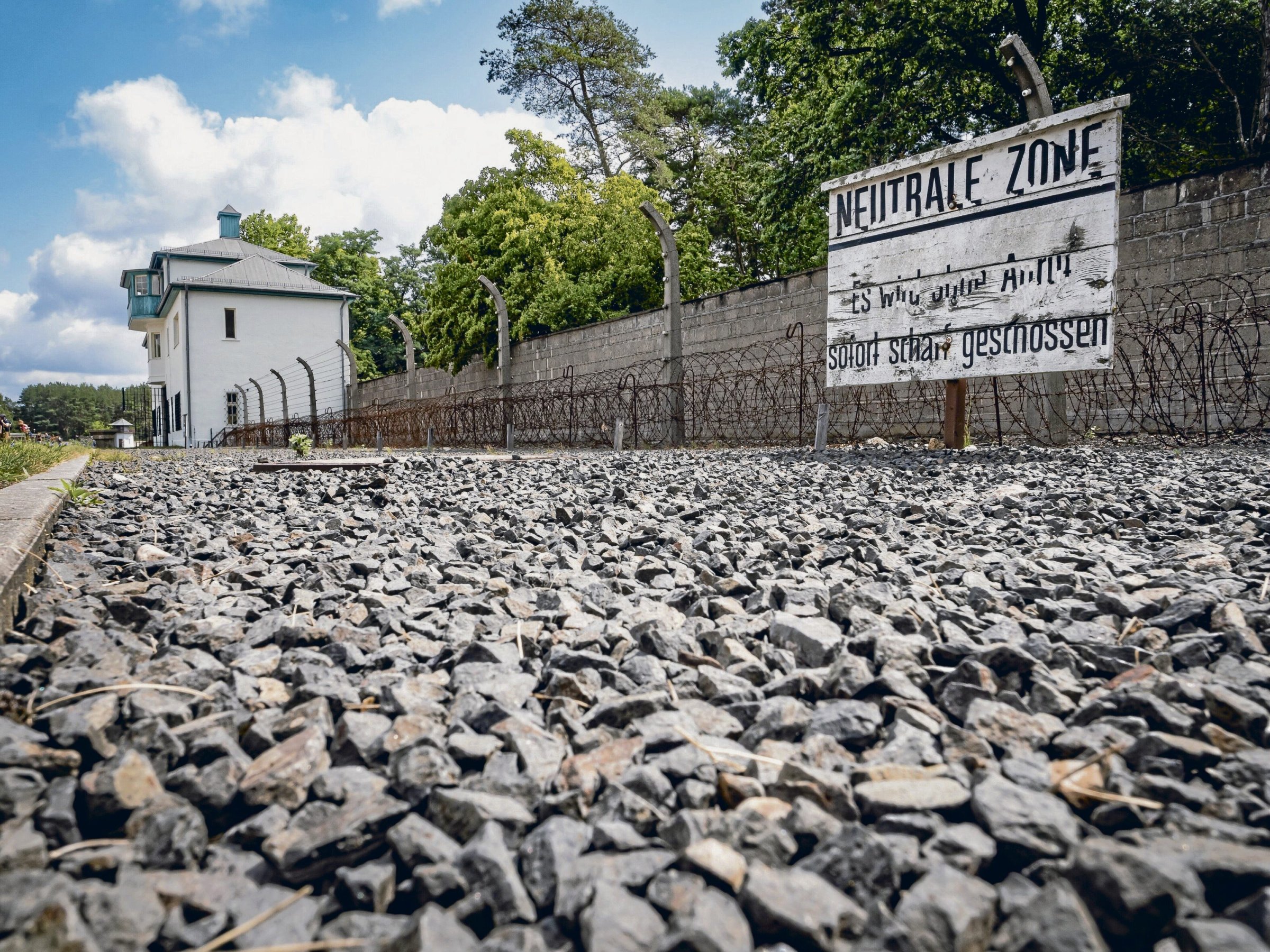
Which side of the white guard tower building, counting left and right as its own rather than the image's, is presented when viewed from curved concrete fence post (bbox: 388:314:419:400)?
left

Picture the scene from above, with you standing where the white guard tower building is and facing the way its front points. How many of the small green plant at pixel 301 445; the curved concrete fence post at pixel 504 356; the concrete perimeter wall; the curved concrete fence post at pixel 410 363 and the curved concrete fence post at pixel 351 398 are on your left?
5

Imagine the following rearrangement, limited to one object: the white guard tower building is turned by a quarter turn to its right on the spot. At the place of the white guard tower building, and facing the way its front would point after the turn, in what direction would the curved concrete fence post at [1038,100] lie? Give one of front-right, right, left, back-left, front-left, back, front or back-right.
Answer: back

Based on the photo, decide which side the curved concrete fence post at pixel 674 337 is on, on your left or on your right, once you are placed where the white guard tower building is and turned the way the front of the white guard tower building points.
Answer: on your left

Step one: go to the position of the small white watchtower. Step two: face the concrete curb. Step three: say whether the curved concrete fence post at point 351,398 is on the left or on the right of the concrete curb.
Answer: left

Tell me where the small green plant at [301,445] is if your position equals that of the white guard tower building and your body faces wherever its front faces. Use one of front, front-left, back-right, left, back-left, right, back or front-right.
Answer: left

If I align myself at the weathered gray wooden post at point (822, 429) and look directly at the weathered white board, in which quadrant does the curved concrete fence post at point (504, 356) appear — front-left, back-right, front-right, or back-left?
back-left

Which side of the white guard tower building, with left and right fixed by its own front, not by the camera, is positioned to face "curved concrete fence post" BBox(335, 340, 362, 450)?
left

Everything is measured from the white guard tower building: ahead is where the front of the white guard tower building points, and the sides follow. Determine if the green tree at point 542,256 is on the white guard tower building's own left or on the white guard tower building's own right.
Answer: on the white guard tower building's own left

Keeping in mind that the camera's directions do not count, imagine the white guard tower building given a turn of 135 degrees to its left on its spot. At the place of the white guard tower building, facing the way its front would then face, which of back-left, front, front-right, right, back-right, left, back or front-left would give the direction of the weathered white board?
front-right

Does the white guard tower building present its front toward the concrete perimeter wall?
no
